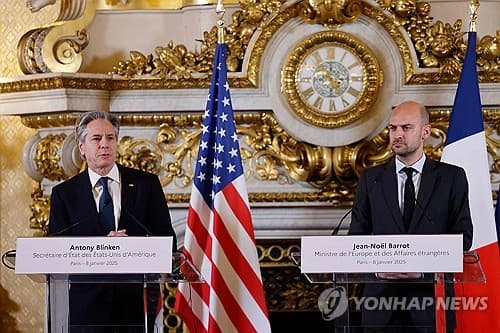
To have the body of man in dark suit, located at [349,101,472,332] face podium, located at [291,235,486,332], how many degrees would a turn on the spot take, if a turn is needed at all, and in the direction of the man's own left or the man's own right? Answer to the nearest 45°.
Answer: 0° — they already face it

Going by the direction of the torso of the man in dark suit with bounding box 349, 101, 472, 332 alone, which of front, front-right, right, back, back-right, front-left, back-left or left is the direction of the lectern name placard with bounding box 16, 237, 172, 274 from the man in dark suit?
front-right

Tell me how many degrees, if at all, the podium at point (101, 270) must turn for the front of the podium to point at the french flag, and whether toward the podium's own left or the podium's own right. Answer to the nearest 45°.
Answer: approximately 135° to the podium's own left

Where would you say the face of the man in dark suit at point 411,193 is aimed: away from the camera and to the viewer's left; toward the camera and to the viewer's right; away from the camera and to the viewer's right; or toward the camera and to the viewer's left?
toward the camera and to the viewer's left

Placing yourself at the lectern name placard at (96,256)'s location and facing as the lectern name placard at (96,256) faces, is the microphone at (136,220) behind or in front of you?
behind

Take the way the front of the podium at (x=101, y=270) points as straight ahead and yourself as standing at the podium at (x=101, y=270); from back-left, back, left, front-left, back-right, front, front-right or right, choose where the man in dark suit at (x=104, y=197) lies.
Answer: back

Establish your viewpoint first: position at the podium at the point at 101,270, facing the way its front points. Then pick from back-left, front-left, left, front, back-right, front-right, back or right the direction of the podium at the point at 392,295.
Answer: left

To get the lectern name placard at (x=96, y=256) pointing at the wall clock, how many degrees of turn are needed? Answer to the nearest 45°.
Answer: approximately 135° to its left

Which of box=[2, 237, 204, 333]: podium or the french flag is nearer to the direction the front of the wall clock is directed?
the podium

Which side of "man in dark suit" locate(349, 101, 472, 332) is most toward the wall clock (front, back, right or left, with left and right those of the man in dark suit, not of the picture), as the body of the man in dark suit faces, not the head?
back
